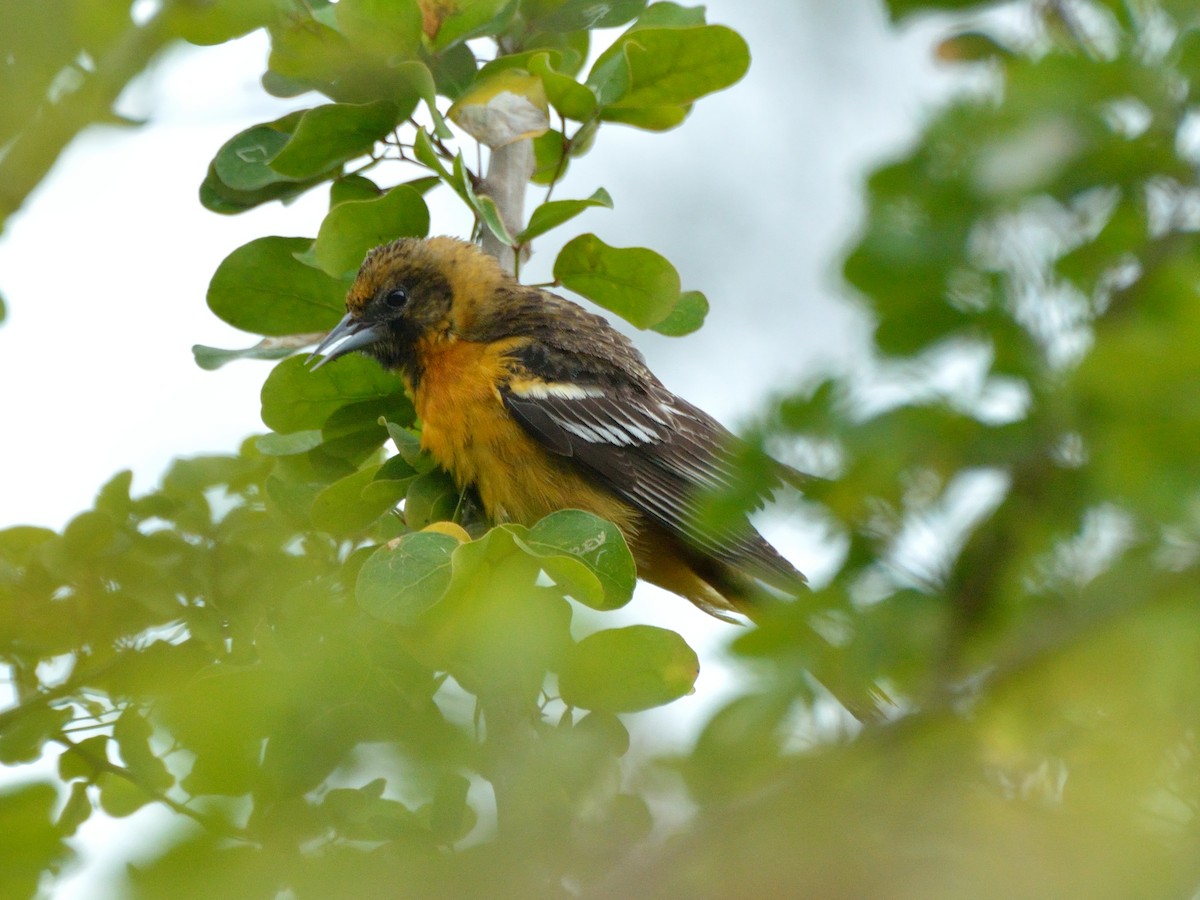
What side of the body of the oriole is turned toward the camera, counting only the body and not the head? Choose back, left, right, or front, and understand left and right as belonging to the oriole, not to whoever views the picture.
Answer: left

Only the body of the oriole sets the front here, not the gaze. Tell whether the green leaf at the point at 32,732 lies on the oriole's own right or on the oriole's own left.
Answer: on the oriole's own left

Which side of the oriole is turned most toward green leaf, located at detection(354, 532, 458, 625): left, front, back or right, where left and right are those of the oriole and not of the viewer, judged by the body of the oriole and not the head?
front

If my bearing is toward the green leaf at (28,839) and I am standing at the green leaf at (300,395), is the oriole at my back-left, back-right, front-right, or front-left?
back-left
